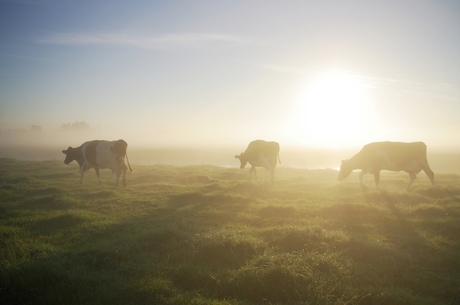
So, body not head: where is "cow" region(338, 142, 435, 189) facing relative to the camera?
to the viewer's left

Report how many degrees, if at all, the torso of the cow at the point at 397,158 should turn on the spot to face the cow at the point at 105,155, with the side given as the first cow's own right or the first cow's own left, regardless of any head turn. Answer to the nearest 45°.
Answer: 0° — it already faces it

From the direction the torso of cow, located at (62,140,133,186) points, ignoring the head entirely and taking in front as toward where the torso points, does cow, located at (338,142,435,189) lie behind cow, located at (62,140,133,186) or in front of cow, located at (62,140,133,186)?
behind

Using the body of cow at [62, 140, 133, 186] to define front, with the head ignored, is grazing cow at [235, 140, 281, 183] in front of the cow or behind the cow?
behind

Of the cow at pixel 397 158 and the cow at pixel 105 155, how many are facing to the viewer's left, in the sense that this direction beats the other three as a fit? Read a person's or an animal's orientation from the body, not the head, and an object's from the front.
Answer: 2

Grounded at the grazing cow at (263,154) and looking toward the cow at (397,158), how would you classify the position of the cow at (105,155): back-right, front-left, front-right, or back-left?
back-right

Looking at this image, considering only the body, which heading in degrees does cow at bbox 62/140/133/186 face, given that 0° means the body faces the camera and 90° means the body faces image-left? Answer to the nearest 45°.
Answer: approximately 90°
